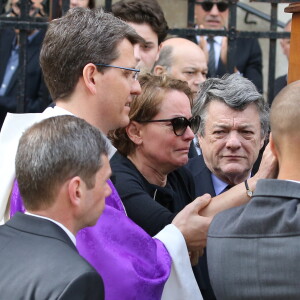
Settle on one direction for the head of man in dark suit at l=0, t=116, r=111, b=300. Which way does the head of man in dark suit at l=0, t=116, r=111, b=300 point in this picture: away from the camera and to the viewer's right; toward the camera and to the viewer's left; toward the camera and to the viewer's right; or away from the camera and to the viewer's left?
away from the camera and to the viewer's right

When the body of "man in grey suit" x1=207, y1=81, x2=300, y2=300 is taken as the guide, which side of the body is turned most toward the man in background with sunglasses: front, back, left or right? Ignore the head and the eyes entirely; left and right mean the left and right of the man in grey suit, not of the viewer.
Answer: front

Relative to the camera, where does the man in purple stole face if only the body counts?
to the viewer's right

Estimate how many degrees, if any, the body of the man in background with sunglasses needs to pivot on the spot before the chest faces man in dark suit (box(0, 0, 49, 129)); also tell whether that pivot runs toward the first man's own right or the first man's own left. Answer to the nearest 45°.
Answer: approximately 45° to the first man's own right

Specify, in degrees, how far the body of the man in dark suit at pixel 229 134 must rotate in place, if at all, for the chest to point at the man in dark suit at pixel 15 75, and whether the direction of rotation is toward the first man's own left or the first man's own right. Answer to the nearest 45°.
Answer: approximately 135° to the first man's own right

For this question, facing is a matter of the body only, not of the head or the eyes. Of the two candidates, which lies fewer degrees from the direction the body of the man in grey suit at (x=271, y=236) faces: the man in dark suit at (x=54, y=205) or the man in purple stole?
the man in purple stole

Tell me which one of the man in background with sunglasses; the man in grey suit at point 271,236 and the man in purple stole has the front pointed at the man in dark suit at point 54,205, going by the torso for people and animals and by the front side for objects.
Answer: the man in background with sunglasses

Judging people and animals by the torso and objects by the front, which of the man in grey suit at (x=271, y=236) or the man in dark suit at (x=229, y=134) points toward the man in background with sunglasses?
the man in grey suit at (x=271, y=236)

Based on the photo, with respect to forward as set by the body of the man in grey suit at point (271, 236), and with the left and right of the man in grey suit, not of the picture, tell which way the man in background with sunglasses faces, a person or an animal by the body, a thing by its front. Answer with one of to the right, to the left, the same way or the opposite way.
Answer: the opposite way

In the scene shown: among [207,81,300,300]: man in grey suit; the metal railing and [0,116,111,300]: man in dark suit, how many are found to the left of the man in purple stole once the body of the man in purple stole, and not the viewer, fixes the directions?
1

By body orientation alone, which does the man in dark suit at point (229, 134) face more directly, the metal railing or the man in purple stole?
the man in purple stole
